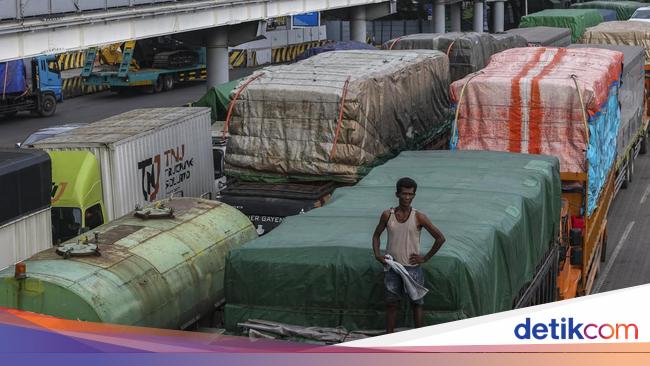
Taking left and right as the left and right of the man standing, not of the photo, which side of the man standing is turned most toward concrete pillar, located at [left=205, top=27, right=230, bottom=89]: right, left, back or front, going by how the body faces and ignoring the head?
back

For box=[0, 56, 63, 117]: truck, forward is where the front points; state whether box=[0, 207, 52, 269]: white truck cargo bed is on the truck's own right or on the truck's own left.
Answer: on the truck's own right

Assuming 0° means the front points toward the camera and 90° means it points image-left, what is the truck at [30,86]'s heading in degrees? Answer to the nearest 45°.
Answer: approximately 270°

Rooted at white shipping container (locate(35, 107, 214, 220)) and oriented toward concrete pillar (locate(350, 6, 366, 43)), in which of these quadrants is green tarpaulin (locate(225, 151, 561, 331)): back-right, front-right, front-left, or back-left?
back-right

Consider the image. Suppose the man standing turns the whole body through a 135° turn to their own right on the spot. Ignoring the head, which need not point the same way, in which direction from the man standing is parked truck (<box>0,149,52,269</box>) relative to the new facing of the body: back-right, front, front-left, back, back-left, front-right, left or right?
front

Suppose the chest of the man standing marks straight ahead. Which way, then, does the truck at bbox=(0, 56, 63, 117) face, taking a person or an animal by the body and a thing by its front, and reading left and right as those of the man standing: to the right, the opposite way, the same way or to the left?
to the left

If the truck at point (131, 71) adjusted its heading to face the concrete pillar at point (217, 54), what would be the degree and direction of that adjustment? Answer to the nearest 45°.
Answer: approximately 135° to its right

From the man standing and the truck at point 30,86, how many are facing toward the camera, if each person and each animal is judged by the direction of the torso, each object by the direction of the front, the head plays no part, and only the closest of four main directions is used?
1
